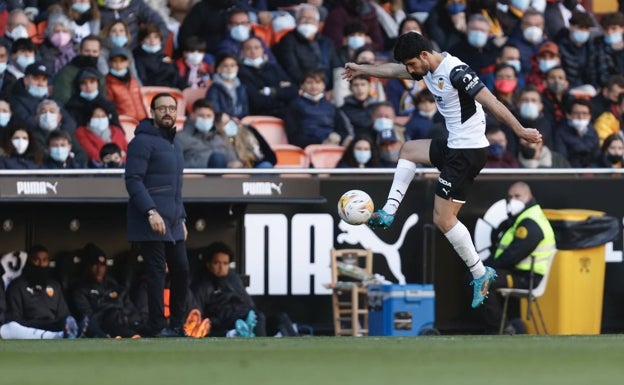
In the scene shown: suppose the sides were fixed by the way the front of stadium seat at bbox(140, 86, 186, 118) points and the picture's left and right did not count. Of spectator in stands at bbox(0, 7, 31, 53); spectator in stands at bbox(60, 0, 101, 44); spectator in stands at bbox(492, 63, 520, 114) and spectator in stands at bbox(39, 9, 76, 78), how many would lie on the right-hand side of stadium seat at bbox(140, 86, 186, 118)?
3

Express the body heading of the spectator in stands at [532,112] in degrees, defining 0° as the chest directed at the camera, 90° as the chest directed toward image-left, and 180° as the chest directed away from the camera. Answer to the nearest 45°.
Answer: approximately 0°

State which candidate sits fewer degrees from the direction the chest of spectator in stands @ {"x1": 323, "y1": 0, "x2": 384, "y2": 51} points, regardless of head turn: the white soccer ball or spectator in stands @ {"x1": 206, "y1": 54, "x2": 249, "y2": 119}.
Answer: the white soccer ball

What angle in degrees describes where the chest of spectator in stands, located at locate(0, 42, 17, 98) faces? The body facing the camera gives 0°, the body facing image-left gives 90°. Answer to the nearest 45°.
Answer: approximately 0°
